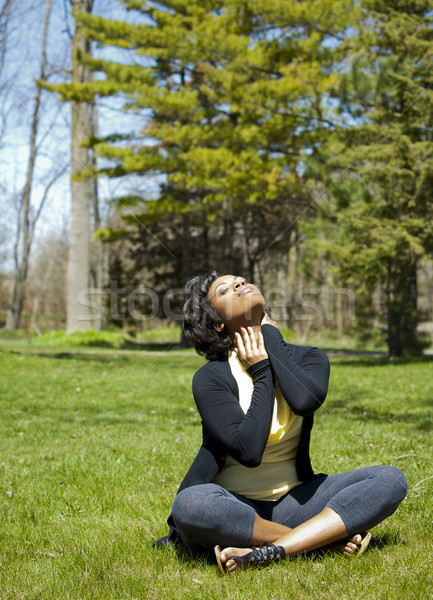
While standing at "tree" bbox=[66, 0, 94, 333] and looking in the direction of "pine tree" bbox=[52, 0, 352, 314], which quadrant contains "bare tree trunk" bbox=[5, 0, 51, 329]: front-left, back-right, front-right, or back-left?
back-left

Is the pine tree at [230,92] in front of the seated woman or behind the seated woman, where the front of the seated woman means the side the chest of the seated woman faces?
behind

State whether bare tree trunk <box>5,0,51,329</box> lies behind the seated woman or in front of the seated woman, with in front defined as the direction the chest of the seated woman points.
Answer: behind

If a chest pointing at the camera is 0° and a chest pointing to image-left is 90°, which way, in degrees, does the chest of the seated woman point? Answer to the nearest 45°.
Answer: approximately 315°

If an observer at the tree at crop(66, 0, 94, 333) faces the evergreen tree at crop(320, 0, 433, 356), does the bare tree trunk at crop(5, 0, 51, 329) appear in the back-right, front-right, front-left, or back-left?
back-left

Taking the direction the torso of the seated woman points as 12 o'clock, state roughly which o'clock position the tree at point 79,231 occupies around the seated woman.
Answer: The tree is roughly at 7 o'clock from the seated woman.
